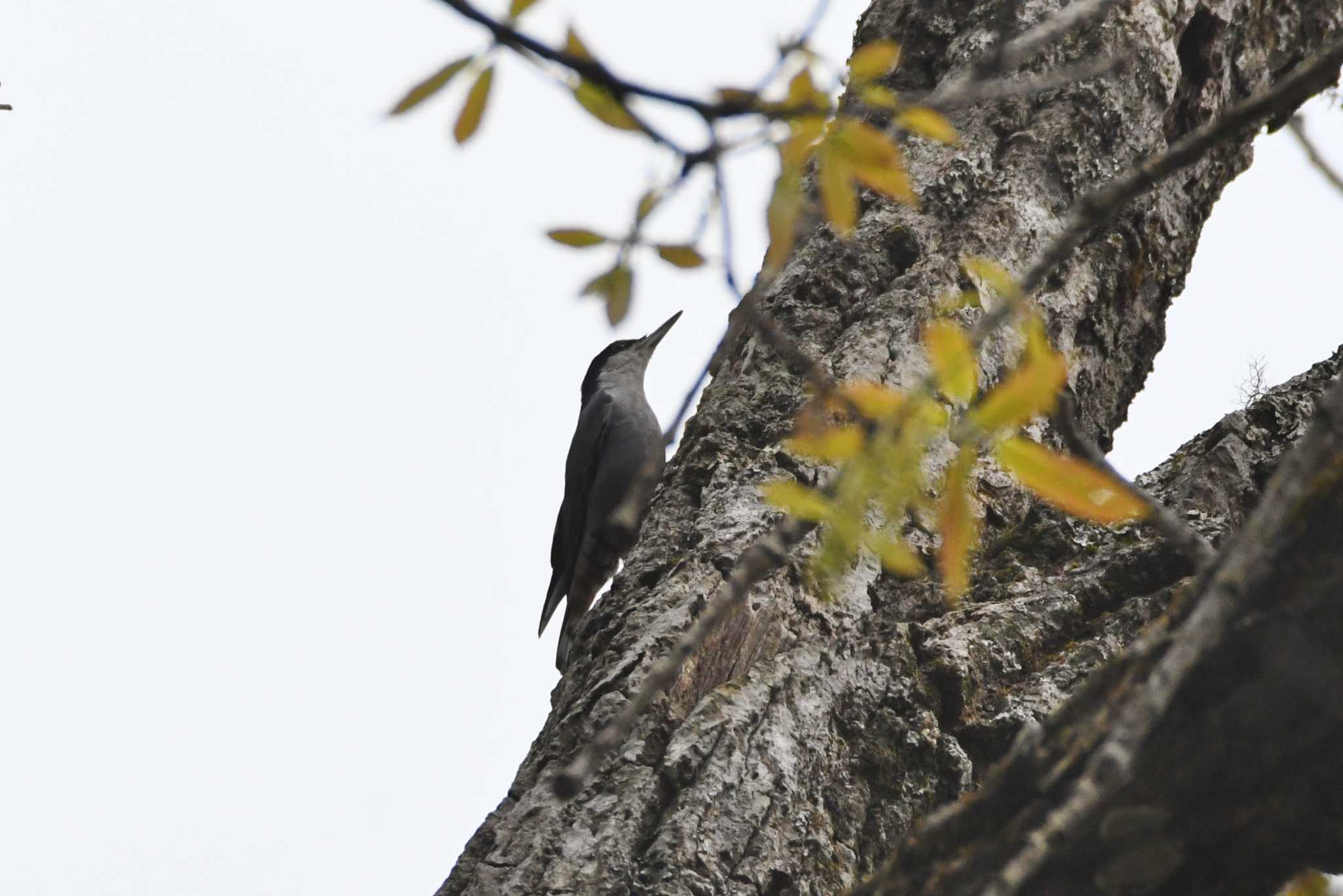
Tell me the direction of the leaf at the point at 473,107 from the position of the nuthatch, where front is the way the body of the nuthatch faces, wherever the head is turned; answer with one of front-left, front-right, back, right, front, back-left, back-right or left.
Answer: right

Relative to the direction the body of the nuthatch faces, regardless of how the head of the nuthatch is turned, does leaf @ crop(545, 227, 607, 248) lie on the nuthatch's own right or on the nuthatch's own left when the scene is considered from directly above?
on the nuthatch's own right

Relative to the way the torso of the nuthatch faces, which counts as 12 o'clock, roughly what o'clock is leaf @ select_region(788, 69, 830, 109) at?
The leaf is roughly at 3 o'clock from the nuthatch.

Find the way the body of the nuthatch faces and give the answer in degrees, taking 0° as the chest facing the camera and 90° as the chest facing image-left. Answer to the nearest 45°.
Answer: approximately 270°

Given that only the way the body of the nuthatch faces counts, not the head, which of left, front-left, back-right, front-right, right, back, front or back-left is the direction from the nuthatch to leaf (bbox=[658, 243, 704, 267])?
right

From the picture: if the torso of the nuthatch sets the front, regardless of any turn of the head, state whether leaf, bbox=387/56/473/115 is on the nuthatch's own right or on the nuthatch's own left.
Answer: on the nuthatch's own right

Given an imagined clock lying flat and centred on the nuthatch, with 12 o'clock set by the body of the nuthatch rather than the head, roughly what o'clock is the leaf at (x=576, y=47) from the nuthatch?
The leaf is roughly at 3 o'clock from the nuthatch.

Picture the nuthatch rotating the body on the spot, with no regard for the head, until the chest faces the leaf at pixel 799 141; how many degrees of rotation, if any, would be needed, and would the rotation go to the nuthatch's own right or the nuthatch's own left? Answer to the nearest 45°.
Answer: approximately 90° to the nuthatch's own right

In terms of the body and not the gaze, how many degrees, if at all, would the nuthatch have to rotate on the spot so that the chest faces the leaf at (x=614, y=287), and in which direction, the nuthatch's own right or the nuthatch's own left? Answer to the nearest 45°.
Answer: approximately 90° to the nuthatch's own right
